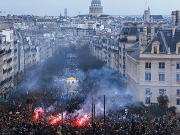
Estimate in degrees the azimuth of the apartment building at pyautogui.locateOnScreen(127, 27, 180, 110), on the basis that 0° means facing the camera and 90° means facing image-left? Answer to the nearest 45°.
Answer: approximately 0°
